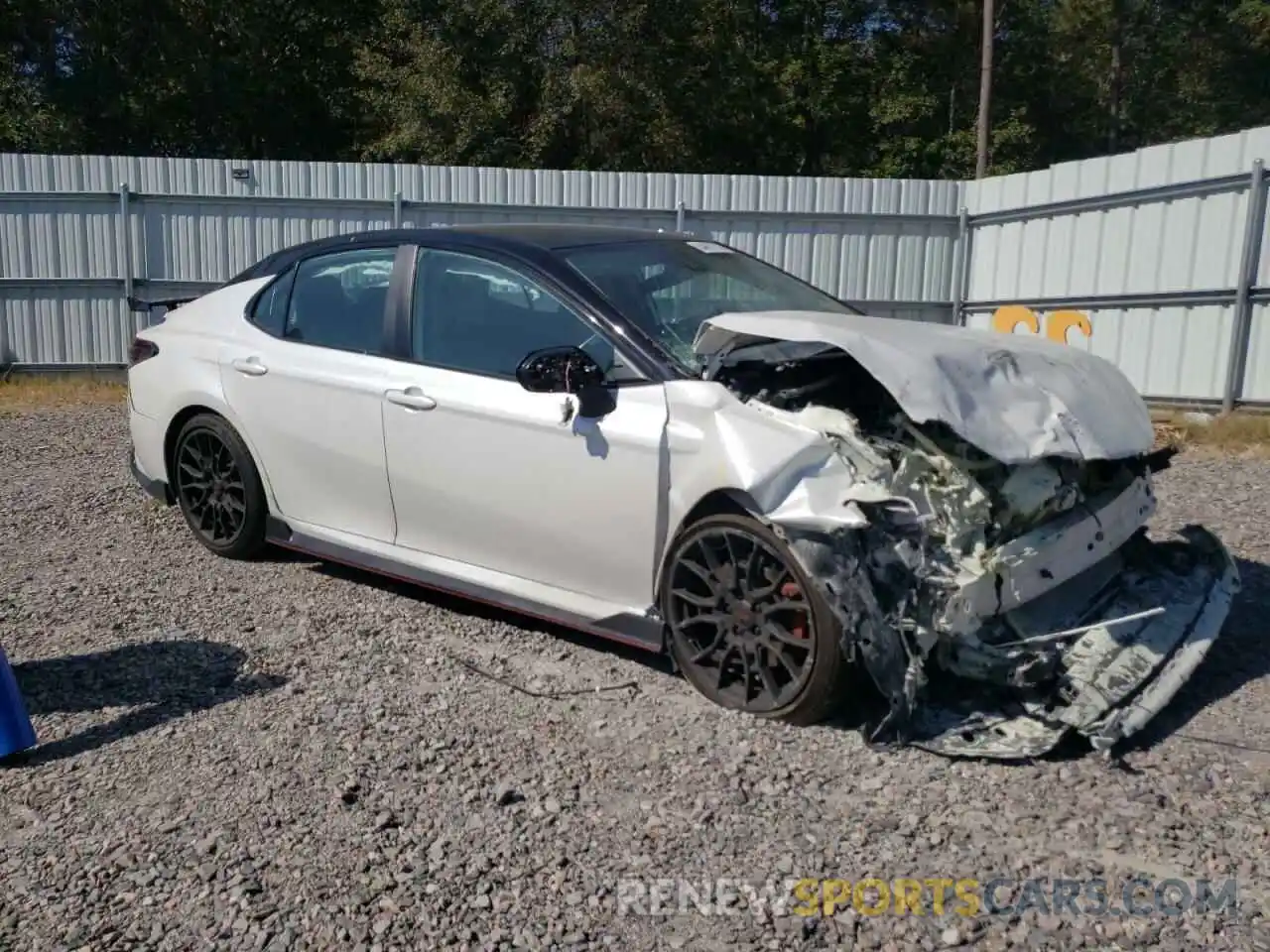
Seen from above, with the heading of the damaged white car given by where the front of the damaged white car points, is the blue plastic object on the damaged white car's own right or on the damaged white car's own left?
on the damaged white car's own right

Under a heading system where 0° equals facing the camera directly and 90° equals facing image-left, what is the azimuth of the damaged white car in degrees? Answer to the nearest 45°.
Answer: approximately 315°

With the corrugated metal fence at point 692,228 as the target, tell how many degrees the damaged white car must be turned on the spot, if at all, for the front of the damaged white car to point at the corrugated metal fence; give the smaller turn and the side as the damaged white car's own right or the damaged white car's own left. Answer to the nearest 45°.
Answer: approximately 135° to the damaged white car's own left

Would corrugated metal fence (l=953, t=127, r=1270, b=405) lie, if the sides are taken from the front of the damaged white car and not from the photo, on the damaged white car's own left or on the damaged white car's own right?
on the damaged white car's own left
